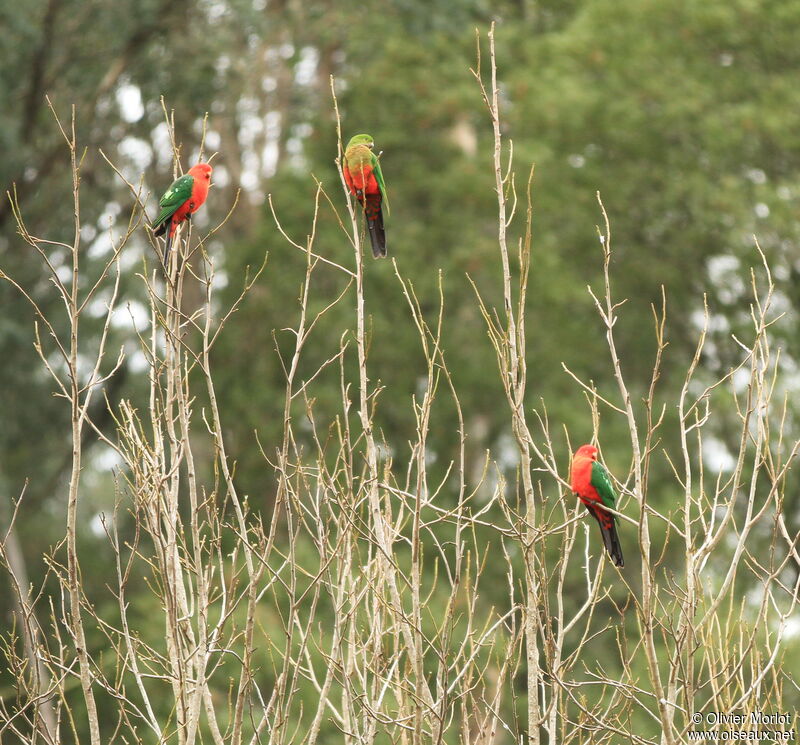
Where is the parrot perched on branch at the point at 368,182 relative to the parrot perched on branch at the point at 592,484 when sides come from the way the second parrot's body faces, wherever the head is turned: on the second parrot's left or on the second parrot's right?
on the second parrot's right

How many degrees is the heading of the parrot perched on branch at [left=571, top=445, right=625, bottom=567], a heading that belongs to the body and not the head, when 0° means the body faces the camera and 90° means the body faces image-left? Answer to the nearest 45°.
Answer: approximately 45°

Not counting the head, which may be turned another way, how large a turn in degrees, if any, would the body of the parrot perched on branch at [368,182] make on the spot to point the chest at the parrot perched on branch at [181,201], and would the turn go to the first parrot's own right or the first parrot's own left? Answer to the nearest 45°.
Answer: approximately 45° to the first parrot's own right

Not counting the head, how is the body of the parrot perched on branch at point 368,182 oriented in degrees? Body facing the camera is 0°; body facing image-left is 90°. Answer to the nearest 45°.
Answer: approximately 45°

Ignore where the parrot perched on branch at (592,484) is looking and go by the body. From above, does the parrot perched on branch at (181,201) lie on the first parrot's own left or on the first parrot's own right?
on the first parrot's own right
